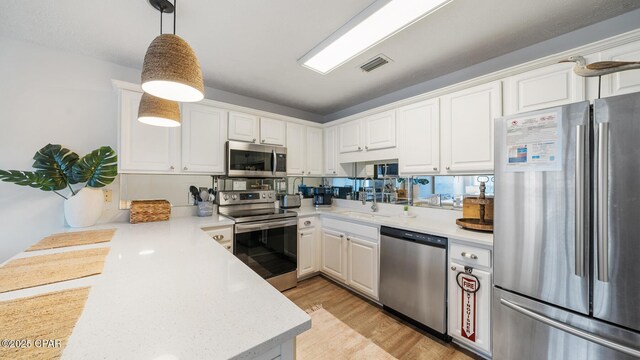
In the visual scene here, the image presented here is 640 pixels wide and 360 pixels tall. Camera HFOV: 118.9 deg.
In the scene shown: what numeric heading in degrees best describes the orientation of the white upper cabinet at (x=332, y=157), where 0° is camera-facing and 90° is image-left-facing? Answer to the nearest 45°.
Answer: approximately 45°

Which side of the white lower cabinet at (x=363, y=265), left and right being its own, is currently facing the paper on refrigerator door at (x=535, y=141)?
left

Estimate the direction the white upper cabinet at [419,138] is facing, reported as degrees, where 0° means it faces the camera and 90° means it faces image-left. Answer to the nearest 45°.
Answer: approximately 45°

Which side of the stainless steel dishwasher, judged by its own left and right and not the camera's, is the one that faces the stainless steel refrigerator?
left

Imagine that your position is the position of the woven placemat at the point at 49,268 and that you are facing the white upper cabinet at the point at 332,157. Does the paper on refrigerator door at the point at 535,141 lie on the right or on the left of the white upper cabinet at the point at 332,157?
right

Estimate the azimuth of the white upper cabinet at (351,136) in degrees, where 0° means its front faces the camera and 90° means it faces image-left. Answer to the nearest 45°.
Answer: approximately 45°

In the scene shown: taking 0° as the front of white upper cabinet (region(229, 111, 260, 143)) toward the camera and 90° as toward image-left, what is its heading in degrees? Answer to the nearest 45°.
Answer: approximately 315°
